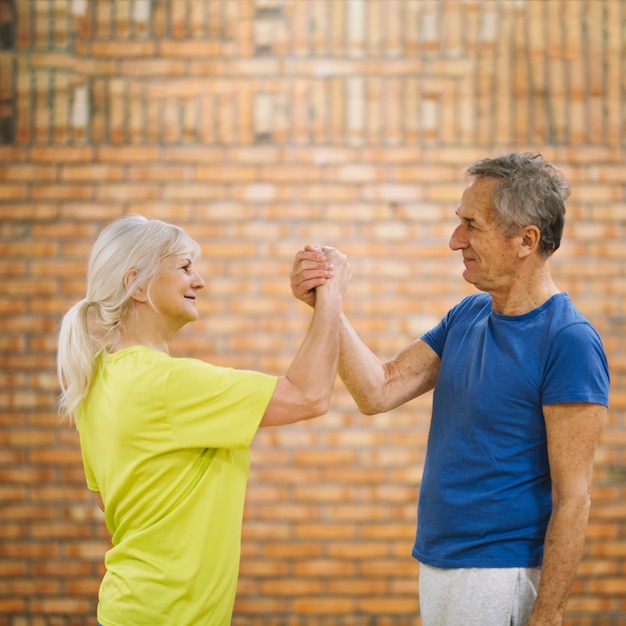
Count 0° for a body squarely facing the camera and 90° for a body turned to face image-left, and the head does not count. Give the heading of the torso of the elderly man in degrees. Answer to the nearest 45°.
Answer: approximately 45°

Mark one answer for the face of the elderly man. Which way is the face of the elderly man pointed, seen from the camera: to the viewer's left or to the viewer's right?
to the viewer's left
